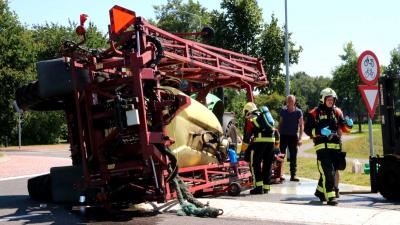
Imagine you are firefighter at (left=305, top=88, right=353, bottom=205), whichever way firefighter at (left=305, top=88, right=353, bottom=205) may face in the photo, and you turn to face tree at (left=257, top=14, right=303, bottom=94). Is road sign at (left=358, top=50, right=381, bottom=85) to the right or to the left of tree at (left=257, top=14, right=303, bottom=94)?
right

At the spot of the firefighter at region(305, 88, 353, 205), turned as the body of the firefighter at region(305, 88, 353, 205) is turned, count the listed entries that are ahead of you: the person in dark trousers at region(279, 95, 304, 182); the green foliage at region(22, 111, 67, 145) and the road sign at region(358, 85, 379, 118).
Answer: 0

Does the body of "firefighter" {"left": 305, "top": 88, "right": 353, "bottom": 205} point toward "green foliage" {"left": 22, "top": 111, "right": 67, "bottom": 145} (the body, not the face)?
no

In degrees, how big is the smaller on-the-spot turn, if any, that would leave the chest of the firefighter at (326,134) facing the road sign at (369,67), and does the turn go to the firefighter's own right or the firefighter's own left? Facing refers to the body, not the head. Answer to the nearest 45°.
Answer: approximately 135° to the firefighter's own left

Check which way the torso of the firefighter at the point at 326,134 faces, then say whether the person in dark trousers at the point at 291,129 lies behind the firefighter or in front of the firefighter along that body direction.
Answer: behind

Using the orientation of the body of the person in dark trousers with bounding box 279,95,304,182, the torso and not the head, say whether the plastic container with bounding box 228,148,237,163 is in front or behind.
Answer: in front

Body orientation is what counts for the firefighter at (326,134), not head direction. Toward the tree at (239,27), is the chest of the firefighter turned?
no

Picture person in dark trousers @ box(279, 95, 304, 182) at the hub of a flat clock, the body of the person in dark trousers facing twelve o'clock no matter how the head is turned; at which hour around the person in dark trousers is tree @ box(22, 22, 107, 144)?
The tree is roughly at 5 o'clock from the person in dark trousers.

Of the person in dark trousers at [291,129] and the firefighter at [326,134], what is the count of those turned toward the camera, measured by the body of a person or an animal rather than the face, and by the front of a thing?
2

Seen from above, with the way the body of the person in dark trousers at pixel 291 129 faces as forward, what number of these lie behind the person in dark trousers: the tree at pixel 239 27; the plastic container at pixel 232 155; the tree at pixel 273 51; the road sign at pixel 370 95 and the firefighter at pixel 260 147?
2

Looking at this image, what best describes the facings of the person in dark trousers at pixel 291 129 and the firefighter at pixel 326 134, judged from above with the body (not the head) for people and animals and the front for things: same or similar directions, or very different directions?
same or similar directions

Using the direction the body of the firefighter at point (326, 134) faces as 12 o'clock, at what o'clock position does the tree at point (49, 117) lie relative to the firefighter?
The tree is roughly at 5 o'clock from the firefighter.

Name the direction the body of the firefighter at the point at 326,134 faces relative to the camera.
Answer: toward the camera

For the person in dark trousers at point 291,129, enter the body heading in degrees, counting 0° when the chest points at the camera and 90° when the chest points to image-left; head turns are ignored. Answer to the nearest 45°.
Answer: approximately 0°

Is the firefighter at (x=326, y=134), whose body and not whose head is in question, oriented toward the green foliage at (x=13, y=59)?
no

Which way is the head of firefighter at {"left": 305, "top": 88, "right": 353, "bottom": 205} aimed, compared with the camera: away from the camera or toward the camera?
toward the camera

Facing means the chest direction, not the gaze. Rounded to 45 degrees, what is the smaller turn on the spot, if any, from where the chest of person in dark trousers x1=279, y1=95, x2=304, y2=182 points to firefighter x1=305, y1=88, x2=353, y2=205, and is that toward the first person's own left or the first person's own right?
0° — they already face them
